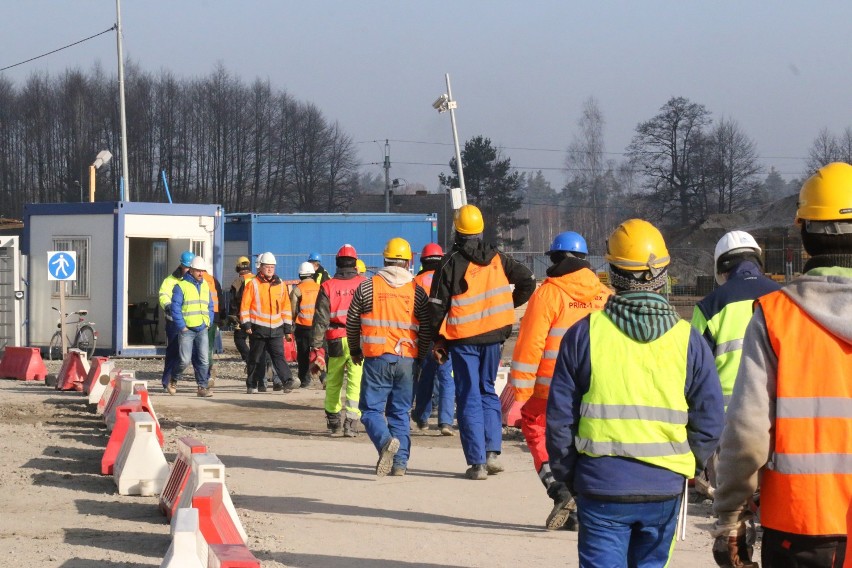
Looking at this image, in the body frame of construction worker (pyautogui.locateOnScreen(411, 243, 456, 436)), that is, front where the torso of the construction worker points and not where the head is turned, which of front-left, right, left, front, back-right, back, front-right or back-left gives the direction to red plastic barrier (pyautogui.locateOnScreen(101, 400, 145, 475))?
back-left

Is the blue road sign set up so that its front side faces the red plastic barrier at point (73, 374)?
yes

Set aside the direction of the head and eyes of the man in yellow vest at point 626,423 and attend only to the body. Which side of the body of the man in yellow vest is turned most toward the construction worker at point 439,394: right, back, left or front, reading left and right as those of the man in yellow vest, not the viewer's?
front

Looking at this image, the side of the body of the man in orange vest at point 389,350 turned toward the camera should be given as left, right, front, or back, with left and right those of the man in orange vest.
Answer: back

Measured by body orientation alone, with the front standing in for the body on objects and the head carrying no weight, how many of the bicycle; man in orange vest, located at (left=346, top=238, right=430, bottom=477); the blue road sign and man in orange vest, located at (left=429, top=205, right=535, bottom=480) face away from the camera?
2

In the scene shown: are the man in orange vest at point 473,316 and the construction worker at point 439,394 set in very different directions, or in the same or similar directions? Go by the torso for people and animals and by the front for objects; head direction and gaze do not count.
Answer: same or similar directions

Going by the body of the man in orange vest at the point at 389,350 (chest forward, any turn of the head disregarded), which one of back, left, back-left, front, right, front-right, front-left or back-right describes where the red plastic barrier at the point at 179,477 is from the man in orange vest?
back-left

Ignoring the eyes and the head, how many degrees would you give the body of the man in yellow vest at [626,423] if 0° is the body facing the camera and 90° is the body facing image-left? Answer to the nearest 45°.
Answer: approximately 180°

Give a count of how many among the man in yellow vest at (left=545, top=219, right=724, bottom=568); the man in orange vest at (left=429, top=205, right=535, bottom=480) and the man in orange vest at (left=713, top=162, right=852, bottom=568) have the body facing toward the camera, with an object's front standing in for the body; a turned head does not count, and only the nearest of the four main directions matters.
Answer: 0

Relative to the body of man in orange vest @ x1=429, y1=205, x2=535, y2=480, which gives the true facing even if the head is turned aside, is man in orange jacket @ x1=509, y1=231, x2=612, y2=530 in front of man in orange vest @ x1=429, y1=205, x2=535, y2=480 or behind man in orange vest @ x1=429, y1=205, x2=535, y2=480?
behind

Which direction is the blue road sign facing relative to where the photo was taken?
toward the camera

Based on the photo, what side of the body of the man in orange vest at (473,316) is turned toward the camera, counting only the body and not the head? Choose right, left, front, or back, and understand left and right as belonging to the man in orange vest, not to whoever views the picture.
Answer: back

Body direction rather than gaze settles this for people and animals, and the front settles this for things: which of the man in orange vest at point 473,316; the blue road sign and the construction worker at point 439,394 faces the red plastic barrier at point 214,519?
the blue road sign

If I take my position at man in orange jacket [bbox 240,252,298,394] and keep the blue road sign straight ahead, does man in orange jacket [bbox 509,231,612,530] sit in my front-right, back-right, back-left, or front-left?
back-left

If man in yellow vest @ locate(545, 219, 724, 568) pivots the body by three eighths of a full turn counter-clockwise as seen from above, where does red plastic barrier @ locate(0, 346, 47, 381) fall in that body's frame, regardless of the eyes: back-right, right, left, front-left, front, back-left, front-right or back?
right

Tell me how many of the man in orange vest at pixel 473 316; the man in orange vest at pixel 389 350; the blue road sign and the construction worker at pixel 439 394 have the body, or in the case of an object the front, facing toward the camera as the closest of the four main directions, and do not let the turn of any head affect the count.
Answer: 1

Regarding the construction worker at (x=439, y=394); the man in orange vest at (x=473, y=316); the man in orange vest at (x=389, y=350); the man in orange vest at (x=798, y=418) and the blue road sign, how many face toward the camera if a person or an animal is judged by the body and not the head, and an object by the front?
1

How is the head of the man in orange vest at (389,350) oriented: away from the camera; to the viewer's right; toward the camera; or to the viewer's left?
away from the camera

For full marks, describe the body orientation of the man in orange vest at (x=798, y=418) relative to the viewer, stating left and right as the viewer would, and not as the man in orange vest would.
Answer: facing away from the viewer
